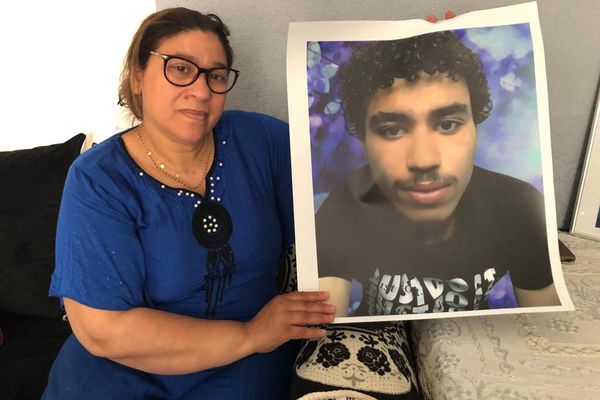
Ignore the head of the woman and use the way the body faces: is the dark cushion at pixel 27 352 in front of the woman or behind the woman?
behind

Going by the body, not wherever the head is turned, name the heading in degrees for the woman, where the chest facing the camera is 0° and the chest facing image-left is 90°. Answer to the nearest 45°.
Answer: approximately 315°

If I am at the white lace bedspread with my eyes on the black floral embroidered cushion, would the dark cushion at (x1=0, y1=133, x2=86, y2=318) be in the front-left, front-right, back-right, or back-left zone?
front-right
